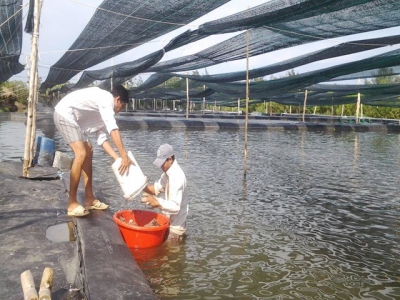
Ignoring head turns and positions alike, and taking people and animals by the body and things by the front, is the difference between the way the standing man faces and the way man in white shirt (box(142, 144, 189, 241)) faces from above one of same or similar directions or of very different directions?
very different directions

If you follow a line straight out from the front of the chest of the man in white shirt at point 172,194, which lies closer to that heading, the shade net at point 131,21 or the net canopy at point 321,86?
the shade net

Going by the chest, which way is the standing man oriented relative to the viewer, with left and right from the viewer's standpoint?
facing to the right of the viewer

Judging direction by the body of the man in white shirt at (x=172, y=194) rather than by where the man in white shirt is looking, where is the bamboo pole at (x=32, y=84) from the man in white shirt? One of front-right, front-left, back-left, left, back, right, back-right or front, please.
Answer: front-right

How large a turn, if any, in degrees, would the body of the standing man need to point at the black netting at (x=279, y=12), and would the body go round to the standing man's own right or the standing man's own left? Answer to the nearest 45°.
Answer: approximately 45° to the standing man's own left

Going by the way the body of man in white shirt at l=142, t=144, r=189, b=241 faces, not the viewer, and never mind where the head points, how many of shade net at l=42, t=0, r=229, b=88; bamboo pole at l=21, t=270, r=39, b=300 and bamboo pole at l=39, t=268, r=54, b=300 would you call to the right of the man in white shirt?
1

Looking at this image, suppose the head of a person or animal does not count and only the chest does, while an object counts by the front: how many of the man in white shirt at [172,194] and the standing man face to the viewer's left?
1

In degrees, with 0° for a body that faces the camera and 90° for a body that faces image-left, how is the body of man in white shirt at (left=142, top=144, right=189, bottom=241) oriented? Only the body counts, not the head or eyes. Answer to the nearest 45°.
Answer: approximately 90°

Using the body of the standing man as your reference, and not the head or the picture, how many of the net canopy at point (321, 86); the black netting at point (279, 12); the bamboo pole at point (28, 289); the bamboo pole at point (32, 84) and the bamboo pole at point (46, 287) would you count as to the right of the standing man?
2
